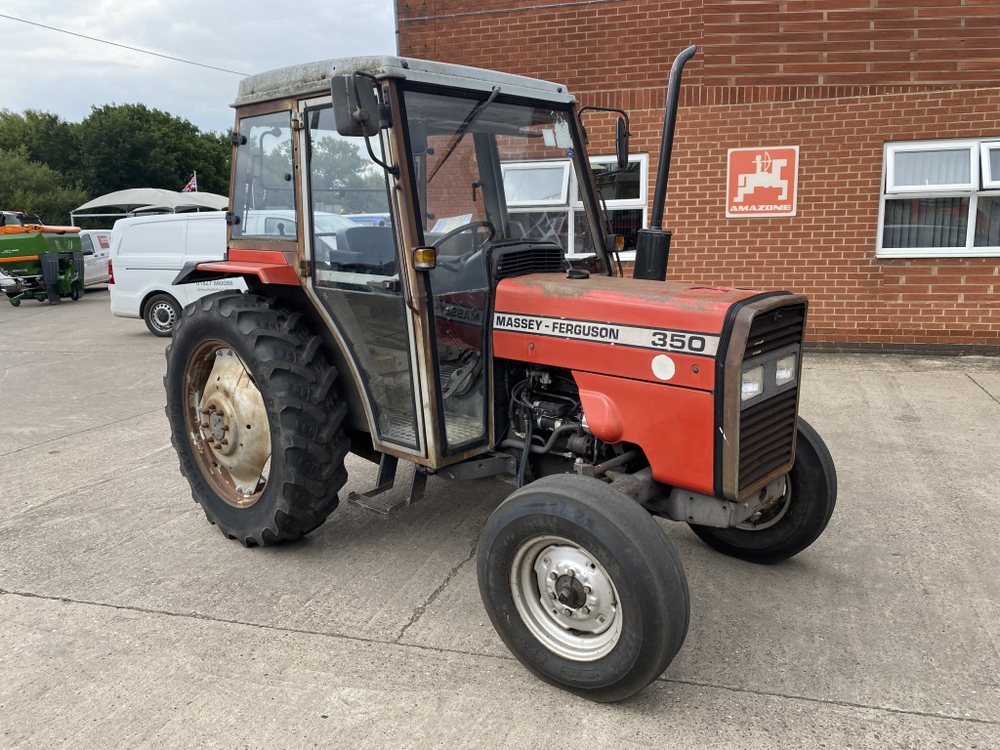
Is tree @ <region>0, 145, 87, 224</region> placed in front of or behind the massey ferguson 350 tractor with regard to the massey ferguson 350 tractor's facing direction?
behind

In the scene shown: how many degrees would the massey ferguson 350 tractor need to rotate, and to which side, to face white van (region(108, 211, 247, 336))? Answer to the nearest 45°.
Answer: approximately 180°

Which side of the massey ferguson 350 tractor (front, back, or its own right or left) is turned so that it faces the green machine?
back

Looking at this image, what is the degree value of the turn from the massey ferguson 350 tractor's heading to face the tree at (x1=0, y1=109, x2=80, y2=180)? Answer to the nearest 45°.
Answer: approximately 180°

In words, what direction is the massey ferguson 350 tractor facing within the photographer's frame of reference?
facing the viewer and to the right of the viewer

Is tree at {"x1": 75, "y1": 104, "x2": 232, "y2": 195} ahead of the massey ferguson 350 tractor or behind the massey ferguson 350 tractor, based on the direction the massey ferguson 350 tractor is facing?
behind

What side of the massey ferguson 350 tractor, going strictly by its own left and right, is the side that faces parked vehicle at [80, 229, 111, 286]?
back
